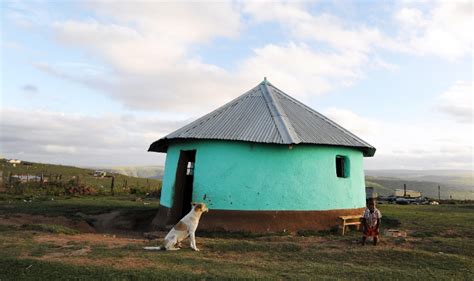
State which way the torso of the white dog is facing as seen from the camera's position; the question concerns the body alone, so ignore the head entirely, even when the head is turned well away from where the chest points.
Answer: to the viewer's right

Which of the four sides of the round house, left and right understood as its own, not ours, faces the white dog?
front

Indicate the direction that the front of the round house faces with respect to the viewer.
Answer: facing the viewer and to the left of the viewer

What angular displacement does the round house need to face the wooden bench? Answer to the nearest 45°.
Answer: approximately 135° to its left

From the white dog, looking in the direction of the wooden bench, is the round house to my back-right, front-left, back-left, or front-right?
front-left

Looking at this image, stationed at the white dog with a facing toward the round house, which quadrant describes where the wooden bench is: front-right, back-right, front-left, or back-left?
front-right

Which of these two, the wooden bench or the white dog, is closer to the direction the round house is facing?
the white dog

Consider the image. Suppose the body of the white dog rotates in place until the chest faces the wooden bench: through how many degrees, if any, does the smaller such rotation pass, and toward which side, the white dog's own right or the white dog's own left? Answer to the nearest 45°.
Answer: approximately 45° to the white dog's own left

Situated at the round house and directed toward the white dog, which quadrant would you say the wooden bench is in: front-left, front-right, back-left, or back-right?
front-left

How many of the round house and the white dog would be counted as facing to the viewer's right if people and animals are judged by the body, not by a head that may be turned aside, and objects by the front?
1
